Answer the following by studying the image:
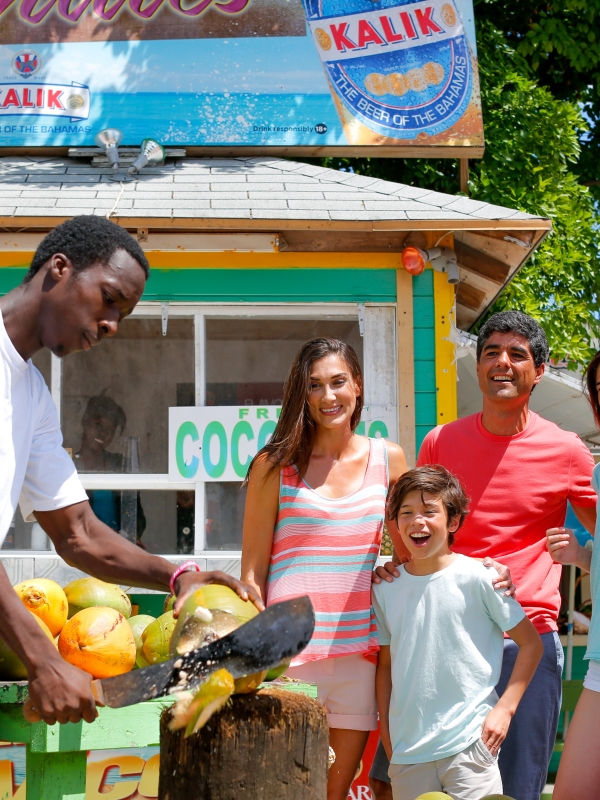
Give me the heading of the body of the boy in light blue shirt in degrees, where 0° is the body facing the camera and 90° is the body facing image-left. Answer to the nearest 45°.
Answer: approximately 45°

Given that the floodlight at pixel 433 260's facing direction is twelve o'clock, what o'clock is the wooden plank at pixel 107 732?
The wooden plank is roughly at 11 o'clock from the floodlight.

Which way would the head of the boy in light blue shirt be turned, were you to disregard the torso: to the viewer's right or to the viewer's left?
to the viewer's left

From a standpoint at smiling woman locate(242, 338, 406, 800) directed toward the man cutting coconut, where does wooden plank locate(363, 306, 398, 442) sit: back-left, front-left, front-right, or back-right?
back-right

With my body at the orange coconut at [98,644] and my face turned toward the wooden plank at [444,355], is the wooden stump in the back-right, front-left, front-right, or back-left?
back-right

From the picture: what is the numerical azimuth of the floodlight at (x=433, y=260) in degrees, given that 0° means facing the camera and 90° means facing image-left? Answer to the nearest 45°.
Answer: approximately 45°

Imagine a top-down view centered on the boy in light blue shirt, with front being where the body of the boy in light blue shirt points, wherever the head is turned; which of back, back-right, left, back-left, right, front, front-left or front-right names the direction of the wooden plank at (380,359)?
back-right

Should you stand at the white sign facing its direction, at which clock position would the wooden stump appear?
The wooden stump is roughly at 12 o'clock from the white sign.

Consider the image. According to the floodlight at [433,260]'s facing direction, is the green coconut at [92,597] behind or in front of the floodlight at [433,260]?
in front

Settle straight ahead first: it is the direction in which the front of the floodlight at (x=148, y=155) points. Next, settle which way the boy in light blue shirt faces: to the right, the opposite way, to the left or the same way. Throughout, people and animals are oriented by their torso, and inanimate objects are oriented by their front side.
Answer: the opposite way

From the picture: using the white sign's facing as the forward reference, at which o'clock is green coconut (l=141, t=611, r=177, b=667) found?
The green coconut is roughly at 12 o'clock from the white sign.

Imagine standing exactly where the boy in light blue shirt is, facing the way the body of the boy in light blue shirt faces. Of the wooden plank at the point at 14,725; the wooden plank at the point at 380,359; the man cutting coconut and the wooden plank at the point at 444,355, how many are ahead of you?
2

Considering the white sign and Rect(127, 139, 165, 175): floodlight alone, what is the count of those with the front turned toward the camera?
1

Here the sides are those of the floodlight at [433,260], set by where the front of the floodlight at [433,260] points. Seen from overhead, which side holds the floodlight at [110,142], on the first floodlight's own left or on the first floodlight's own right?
on the first floodlight's own right

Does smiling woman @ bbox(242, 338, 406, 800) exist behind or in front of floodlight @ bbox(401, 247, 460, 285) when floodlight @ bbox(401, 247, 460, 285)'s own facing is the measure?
in front

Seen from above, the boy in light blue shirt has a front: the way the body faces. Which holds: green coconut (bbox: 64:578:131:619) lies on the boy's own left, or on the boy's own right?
on the boy's own right

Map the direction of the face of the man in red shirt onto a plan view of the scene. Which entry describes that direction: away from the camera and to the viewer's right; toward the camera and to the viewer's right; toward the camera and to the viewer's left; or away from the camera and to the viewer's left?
toward the camera and to the viewer's left

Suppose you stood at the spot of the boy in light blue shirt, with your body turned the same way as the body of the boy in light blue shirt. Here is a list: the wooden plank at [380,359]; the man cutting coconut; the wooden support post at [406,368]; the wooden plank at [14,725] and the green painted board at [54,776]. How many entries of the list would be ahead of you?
3
